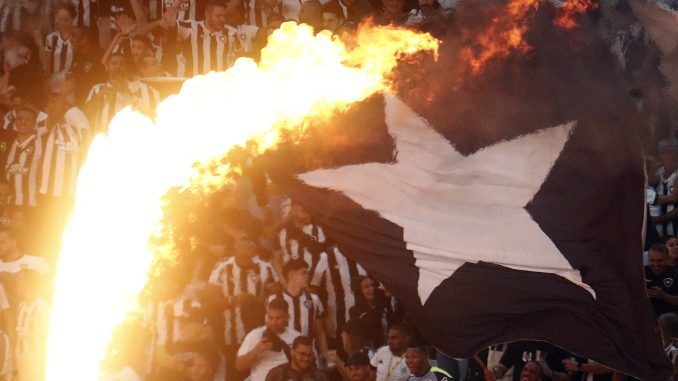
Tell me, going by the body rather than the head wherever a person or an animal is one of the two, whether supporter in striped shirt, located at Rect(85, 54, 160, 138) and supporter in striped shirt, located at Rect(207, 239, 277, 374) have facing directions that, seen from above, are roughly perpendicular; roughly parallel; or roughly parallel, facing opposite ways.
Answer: roughly parallel

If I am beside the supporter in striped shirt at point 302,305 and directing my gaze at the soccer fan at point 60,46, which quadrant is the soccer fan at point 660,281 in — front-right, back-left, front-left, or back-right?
back-right

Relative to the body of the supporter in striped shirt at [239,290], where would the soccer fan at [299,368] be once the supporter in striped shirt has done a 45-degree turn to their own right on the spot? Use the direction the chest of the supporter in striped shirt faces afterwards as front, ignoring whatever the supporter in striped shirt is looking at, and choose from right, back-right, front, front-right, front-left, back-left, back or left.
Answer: left

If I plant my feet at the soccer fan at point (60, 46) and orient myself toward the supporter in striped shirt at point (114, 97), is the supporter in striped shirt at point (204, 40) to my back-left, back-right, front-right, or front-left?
front-left

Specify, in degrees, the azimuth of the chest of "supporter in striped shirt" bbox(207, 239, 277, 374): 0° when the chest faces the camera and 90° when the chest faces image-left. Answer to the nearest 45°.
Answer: approximately 0°

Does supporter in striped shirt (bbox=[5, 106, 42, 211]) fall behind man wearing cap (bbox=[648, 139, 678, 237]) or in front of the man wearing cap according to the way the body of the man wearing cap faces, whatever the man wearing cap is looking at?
in front

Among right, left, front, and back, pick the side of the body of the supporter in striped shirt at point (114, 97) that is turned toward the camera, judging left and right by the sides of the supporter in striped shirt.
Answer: front

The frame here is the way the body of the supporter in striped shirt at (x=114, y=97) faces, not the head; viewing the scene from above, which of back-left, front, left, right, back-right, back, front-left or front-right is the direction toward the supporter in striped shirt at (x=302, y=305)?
front-left

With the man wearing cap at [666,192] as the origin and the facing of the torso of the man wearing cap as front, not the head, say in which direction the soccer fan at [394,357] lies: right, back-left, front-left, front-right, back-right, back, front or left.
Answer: front

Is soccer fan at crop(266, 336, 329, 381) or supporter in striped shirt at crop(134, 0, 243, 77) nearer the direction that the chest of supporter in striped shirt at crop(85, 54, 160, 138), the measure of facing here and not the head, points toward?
the soccer fan

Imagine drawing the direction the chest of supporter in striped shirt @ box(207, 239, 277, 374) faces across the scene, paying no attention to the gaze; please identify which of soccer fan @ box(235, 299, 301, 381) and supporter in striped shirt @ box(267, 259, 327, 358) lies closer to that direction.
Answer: the soccer fan

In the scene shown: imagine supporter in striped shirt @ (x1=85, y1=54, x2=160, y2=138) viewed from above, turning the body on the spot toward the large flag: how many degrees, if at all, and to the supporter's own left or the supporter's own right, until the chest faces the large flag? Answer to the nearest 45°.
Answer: approximately 45° to the supporter's own left

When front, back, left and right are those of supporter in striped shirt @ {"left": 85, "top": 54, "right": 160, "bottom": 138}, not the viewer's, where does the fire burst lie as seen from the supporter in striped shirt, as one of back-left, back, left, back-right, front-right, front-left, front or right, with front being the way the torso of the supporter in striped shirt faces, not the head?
front

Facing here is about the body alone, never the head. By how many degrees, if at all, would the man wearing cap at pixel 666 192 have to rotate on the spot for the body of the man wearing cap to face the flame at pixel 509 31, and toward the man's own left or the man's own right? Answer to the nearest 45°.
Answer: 0° — they already face it

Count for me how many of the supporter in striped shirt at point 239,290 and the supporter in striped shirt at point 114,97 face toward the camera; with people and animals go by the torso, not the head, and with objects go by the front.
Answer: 2
